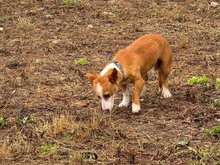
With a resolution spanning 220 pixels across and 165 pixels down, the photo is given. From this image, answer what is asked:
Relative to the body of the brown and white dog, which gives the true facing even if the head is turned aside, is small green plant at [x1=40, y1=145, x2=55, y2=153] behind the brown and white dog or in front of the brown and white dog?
in front

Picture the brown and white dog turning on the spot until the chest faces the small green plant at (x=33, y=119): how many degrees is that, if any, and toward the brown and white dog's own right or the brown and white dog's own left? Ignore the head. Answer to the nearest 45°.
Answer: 0° — it already faces it

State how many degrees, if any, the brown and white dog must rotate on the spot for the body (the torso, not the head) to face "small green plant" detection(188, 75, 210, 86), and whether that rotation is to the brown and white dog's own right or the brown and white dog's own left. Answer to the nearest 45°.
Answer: approximately 180°

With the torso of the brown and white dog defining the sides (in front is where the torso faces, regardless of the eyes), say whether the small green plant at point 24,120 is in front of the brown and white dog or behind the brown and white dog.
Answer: in front

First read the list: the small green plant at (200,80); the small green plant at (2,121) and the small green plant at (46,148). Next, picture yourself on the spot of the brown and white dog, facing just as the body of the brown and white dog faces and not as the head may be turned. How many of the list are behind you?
1

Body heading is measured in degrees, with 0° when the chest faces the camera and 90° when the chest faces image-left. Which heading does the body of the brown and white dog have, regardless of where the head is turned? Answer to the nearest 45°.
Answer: approximately 45°

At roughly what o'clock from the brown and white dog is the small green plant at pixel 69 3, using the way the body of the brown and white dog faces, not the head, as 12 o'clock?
The small green plant is roughly at 4 o'clock from the brown and white dog.

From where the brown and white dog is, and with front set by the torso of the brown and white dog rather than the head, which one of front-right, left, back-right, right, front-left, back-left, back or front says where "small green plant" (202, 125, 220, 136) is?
left
